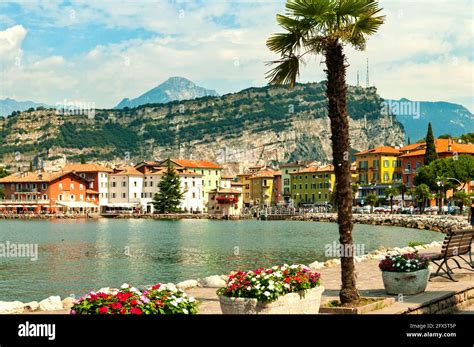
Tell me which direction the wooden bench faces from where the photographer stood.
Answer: facing away from the viewer and to the left of the viewer

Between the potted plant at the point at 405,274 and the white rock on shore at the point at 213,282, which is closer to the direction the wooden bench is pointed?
the white rock on shore

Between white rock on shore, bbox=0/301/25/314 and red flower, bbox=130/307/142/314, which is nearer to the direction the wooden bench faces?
the white rock on shore

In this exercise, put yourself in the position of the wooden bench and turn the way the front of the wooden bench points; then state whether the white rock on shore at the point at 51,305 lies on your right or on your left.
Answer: on your left

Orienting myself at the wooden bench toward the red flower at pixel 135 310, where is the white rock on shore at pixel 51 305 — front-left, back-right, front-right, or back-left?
front-right

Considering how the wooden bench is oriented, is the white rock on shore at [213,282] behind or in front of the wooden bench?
in front

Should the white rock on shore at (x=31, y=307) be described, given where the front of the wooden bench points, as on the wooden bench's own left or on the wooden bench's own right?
on the wooden bench's own left
